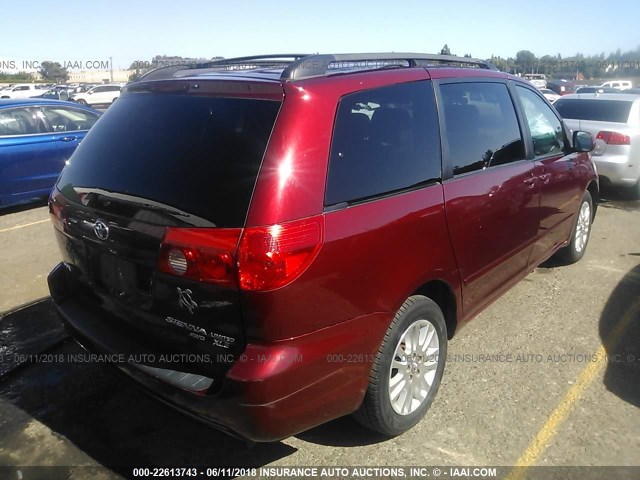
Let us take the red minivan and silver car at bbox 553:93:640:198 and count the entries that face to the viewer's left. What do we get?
0

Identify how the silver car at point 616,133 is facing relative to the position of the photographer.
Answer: facing away from the viewer and to the right of the viewer

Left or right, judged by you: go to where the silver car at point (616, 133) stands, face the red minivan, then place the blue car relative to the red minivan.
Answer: right

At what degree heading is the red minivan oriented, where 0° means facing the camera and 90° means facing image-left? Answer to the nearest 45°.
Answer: approximately 225°

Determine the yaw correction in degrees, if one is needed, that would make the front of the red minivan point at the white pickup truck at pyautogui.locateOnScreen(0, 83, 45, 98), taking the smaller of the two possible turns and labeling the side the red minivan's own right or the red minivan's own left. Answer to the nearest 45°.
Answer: approximately 90° to the red minivan's own left

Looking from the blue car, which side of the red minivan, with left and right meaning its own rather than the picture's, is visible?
left

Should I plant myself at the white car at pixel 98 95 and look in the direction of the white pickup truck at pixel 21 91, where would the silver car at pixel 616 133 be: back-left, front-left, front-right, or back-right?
back-left
